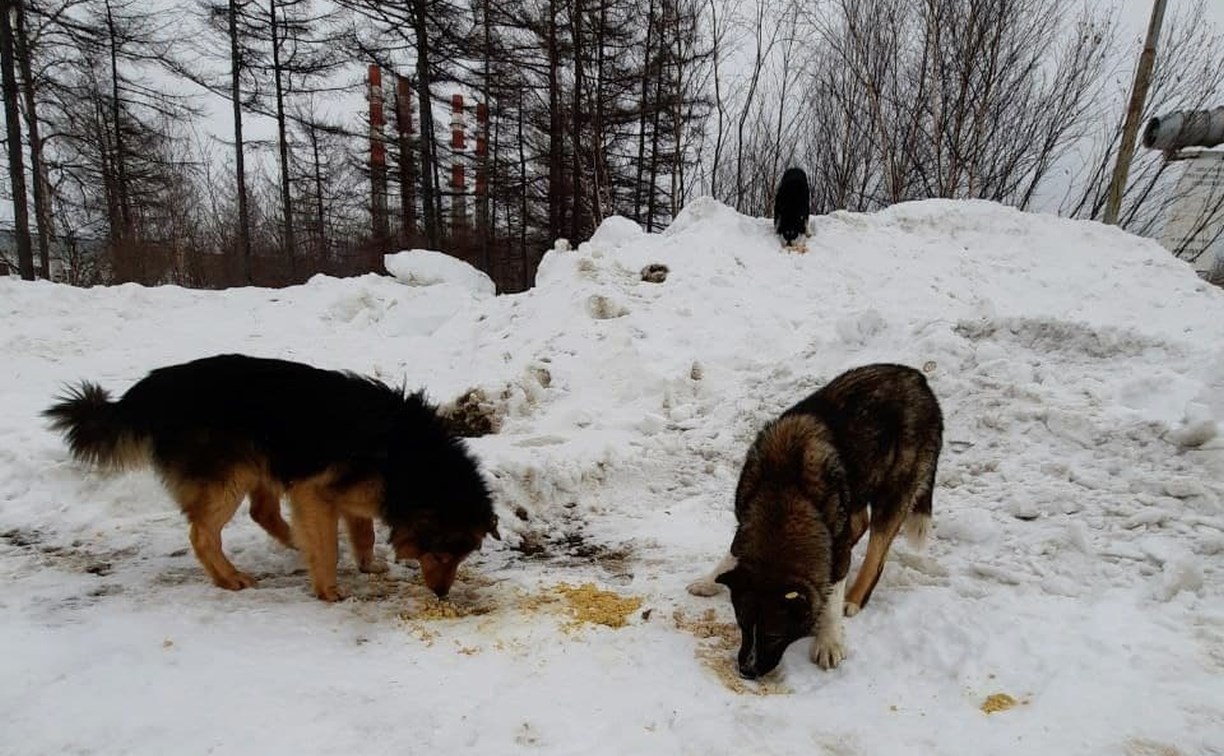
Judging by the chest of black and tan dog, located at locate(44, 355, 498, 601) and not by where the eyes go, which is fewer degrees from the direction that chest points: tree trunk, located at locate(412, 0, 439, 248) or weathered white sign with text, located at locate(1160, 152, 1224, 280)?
the weathered white sign with text

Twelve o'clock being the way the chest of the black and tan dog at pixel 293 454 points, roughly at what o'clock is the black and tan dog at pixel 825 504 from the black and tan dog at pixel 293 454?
the black and tan dog at pixel 825 504 is roughly at 1 o'clock from the black and tan dog at pixel 293 454.

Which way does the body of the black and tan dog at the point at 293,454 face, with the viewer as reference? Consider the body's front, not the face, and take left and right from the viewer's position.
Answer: facing to the right of the viewer

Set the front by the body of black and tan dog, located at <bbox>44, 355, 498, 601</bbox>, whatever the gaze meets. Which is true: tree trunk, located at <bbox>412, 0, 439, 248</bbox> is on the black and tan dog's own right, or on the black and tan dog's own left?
on the black and tan dog's own left

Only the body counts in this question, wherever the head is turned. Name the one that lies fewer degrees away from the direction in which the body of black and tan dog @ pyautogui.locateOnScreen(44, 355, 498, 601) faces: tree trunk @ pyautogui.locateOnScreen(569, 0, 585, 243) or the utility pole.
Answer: the utility pole

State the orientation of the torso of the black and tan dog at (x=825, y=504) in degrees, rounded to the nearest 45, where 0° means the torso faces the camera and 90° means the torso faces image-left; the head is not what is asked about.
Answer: approximately 45°

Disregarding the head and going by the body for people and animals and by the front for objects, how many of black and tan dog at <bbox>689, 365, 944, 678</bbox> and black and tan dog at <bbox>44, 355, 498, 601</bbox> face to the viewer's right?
1

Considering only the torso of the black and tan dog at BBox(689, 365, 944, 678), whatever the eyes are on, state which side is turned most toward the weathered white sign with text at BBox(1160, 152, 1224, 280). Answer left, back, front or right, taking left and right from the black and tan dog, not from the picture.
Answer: back
